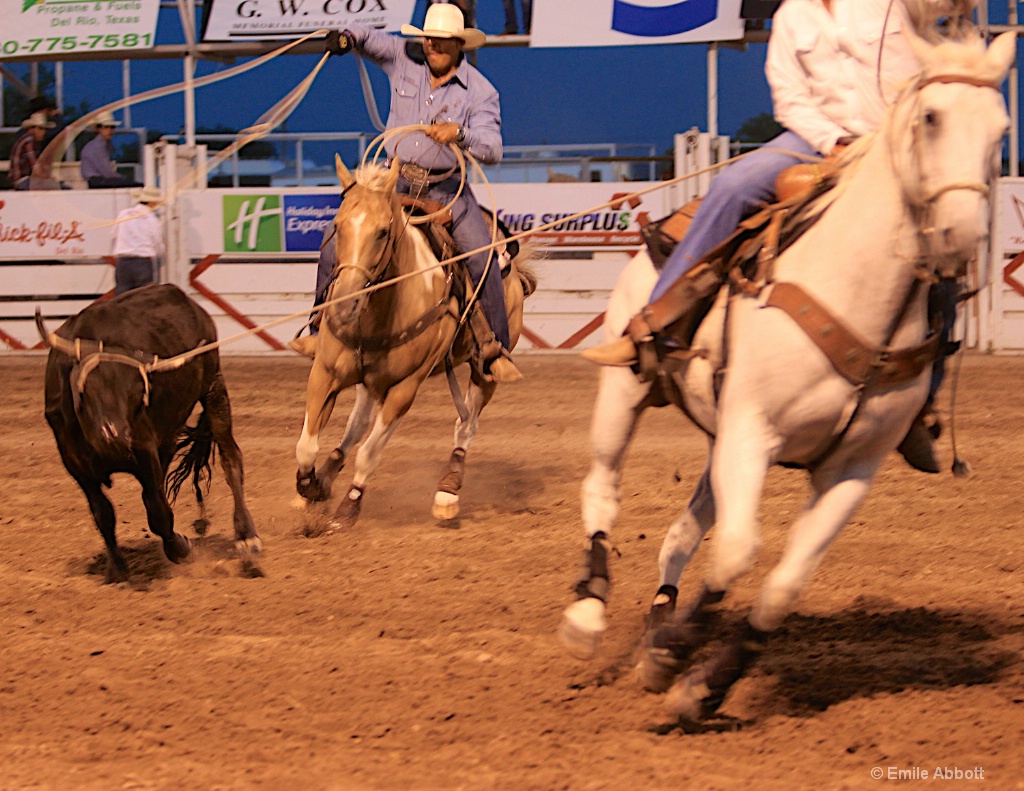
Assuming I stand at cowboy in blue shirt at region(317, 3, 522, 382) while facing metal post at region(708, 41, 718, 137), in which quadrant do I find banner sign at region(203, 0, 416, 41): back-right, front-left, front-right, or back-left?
front-left

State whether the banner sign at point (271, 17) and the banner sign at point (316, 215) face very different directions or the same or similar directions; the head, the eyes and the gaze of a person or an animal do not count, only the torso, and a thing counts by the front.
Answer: same or similar directions

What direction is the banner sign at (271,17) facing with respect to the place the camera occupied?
facing the viewer

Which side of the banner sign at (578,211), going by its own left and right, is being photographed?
front

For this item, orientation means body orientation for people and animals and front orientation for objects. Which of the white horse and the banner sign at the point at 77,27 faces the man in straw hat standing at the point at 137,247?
the banner sign

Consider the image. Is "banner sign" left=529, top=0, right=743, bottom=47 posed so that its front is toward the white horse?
yes

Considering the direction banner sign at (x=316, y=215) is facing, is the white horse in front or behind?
in front

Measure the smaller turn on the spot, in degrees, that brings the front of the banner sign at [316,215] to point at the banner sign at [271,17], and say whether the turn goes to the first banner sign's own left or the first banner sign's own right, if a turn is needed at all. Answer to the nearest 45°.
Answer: approximately 180°

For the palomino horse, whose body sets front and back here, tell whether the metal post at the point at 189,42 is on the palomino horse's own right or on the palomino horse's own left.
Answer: on the palomino horse's own right

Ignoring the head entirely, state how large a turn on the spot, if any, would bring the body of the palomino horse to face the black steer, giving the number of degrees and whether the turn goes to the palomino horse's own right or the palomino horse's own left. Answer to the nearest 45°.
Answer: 0° — it already faces it

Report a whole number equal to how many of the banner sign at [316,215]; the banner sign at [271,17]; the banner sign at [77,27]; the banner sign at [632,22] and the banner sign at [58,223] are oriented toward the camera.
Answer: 5

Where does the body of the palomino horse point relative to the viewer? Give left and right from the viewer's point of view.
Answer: facing the viewer and to the left of the viewer

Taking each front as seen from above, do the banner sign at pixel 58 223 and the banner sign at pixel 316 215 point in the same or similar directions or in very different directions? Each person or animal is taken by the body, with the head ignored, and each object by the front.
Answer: same or similar directions

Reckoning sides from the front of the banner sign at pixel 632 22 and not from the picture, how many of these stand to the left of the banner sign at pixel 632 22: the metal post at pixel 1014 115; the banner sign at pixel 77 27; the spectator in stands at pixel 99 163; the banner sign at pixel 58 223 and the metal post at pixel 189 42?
1

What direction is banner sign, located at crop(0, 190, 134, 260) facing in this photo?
toward the camera

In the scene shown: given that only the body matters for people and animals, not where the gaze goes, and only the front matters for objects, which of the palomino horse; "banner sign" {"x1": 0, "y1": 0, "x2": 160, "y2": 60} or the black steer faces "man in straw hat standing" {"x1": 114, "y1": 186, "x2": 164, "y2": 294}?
the banner sign

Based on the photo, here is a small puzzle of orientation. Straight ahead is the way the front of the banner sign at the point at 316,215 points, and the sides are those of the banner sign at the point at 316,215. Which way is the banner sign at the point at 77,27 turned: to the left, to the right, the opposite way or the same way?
the same way
